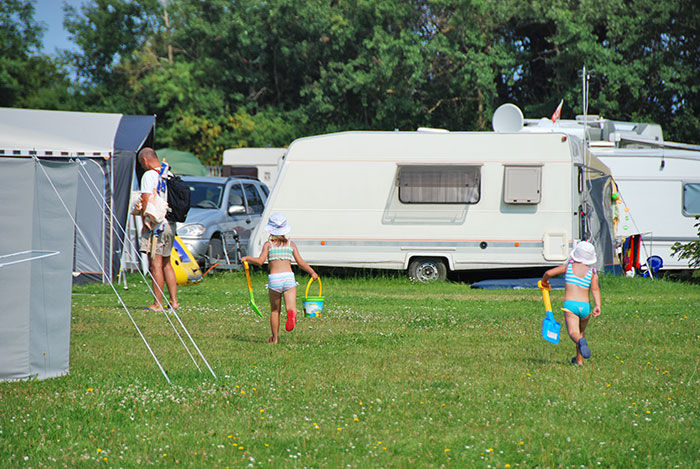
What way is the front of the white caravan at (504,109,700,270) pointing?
to the viewer's left

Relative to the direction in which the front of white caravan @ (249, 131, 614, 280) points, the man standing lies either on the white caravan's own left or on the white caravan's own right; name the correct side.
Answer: on the white caravan's own left

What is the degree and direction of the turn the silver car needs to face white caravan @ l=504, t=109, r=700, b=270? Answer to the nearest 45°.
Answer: approximately 135° to its left

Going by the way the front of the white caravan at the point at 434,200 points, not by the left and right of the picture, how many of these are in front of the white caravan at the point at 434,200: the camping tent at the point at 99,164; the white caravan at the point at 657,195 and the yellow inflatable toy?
2

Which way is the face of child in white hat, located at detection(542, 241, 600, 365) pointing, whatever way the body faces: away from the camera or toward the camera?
away from the camera

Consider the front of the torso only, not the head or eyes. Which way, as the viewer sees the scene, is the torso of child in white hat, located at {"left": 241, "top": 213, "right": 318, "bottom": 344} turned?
away from the camera

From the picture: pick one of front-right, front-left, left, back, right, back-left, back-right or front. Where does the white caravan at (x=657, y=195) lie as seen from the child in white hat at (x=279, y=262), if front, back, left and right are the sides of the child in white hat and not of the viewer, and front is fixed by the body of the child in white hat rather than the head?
front-right

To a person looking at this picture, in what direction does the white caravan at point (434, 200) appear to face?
facing to the left of the viewer

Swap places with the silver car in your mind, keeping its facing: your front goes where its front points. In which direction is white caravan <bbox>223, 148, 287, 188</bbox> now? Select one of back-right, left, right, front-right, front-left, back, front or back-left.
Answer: back-right

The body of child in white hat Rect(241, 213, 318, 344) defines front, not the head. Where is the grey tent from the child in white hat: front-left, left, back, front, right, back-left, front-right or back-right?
back-left

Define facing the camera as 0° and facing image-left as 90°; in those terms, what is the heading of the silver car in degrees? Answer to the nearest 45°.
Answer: approximately 45°

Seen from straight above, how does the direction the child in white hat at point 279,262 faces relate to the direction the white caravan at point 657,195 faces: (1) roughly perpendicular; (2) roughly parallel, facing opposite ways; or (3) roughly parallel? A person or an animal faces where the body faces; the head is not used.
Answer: roughly perpendicular

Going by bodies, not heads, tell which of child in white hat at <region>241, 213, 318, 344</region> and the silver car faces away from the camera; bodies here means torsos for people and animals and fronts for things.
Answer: the child in white hat

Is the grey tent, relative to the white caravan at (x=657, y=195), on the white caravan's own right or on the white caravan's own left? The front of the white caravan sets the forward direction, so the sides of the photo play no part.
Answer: on the white caravan's own left

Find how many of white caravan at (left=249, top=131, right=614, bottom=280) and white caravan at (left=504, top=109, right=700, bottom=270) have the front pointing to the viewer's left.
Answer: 2

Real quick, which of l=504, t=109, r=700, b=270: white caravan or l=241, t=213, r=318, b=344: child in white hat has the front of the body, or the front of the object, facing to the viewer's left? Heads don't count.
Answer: the white caravan
